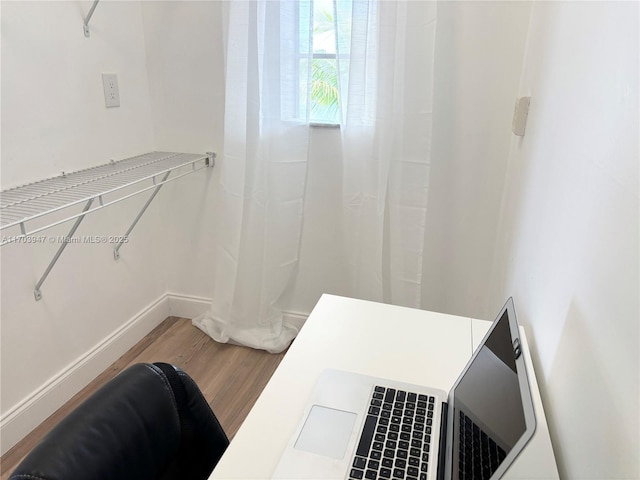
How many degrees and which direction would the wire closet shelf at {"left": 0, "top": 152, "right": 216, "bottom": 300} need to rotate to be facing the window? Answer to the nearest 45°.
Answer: approximately 45° to its left

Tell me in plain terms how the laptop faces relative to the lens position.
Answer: facing to the left of the viewer

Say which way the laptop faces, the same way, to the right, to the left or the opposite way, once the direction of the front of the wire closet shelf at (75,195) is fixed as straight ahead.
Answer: the opposite way

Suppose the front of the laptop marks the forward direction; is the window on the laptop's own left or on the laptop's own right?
on the laptop's own right

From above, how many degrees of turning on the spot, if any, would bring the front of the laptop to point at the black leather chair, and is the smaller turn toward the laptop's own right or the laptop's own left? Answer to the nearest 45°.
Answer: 0° — it already faces it

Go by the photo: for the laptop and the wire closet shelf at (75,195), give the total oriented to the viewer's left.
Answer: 1

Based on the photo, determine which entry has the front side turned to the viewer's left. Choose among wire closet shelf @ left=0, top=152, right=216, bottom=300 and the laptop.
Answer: the laptop

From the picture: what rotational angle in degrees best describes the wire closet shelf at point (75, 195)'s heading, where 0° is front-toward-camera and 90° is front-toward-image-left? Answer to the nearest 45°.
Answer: approximately 315°

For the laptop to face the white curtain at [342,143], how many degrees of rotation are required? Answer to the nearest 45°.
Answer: approximately 90° to its right
